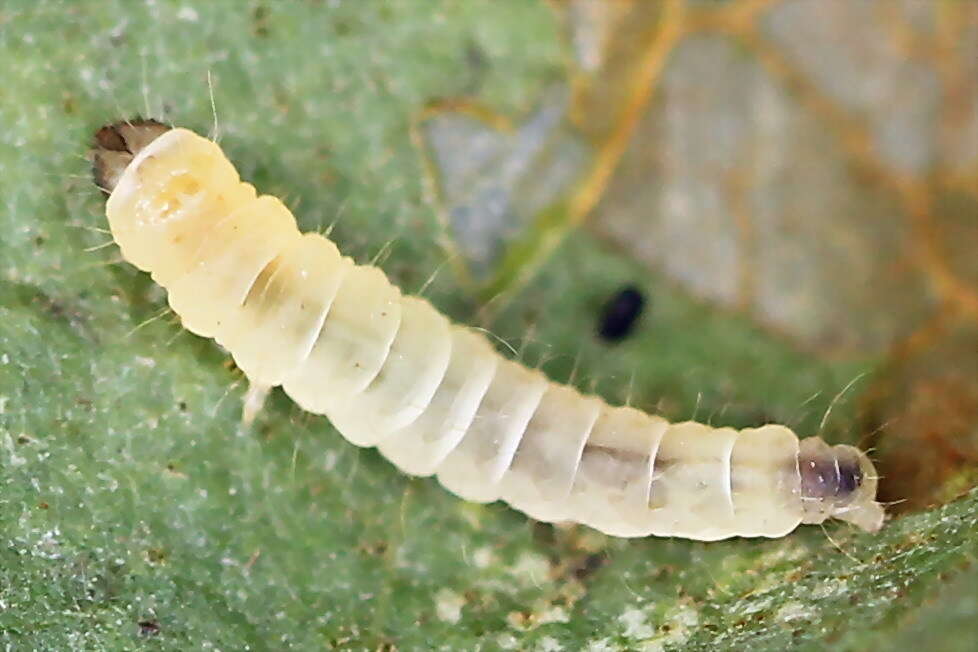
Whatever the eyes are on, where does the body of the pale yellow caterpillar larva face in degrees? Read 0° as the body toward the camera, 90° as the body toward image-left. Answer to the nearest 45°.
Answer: approximately 90°
